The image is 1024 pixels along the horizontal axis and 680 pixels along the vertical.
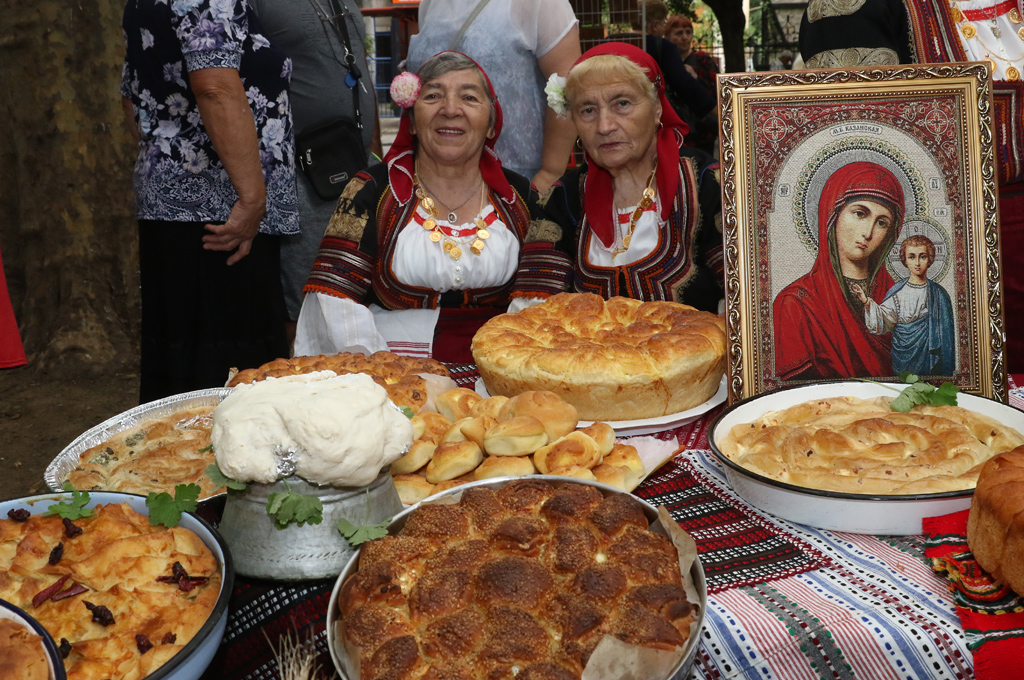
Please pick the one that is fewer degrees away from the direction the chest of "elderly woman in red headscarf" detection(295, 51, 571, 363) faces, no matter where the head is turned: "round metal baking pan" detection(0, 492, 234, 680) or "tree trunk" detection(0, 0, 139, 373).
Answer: the round metal baking pan

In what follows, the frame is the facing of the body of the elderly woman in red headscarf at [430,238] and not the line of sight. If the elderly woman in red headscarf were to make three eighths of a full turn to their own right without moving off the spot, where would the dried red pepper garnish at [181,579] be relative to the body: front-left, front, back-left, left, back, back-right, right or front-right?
back-left

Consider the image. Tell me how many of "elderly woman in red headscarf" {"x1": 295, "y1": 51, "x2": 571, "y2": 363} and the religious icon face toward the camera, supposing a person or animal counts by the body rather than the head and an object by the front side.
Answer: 2

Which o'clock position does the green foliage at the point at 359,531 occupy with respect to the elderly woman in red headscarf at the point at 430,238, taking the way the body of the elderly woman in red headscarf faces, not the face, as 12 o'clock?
The green foliage is roughly at 12 o'clock from the elderly woman in red headscarf.

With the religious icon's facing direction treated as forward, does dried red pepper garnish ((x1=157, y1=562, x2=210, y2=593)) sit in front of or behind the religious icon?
in front

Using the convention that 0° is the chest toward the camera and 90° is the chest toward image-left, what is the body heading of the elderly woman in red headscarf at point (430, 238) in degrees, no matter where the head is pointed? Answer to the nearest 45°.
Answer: approximately 0°

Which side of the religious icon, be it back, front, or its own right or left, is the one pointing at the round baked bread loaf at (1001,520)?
front
